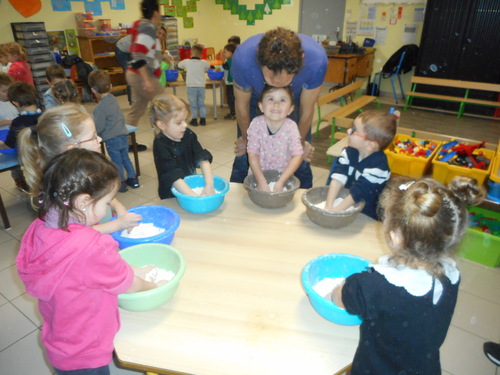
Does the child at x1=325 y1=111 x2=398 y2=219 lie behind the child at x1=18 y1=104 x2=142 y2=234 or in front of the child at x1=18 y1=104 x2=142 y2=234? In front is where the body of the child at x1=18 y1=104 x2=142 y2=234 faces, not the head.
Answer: in front

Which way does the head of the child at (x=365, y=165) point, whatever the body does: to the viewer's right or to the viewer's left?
to the viewer's left

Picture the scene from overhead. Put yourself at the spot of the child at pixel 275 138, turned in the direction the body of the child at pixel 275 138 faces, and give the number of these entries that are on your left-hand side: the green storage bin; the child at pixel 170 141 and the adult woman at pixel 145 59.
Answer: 1

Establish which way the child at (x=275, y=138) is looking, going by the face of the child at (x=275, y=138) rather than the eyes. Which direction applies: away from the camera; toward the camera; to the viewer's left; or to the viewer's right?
toward the camera

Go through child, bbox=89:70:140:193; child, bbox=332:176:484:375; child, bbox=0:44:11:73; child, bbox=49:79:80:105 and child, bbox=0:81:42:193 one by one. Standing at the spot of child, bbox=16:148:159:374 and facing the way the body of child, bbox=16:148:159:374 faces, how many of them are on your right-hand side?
1

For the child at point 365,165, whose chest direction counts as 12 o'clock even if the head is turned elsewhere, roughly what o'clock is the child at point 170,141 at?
the child at point 170,141 is roughly at 1 o'clock from the child at point 365,165.

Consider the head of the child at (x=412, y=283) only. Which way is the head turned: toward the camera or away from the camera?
away from the camera

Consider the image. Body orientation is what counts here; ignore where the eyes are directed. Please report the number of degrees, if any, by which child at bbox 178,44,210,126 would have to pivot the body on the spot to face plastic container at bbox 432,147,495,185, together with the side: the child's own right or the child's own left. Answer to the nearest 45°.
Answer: approximately 135° to the child's own right

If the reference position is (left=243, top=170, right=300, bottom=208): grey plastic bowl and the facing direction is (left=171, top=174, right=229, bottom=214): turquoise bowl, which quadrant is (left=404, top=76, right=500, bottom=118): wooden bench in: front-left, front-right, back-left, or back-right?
back-right

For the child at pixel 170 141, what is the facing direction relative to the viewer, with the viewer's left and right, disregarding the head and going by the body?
facing the viewer and to the right of the viewer

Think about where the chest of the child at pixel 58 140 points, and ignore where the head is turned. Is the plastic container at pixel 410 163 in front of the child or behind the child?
in front

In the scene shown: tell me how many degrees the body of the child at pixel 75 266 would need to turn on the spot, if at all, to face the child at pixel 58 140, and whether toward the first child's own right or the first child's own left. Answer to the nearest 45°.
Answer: approximately 45° to the first child's own left

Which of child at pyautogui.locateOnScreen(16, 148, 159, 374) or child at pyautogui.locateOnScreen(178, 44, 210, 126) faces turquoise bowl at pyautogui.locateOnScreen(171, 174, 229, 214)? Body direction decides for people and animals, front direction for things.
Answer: child at pyautogui.locateOnScreen(16, 148, 159, 374)

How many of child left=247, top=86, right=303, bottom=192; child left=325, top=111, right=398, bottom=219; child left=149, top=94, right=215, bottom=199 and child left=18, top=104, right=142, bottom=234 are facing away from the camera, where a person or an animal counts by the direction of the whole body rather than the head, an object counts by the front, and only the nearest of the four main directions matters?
0

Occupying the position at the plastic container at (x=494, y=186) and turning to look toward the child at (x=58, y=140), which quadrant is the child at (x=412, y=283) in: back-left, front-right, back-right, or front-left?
front-left

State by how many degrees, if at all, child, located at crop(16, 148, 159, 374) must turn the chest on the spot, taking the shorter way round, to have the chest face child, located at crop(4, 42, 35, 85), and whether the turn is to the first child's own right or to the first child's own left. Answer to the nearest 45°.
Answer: approximately 45° to the first child's own left
